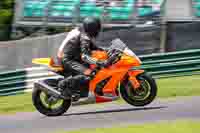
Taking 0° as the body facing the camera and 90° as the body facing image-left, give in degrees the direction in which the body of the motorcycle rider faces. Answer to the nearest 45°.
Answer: approximately 270°

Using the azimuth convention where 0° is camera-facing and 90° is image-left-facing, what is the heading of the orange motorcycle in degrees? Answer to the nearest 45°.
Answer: approximately 270°
